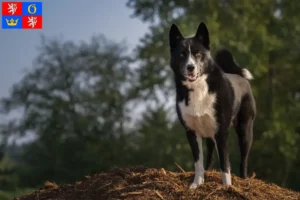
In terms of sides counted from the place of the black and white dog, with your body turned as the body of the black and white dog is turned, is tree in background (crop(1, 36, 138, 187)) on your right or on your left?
on your right

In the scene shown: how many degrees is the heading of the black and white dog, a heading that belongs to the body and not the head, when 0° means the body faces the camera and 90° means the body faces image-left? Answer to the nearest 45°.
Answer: approximately 45°
